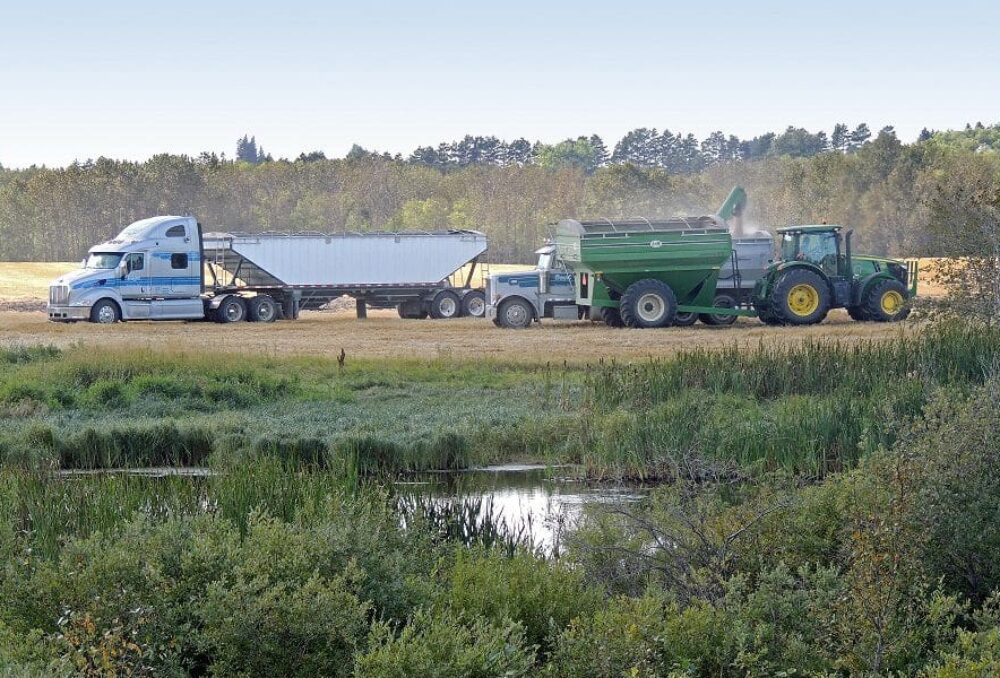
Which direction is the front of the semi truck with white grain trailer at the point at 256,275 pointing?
to the viewer's left

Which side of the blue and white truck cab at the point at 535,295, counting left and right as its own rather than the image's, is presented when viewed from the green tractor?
back

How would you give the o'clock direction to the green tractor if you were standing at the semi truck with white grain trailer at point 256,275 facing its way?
The green tractor is roughly at 7 o'clock from the semi truck with white grain trailer.

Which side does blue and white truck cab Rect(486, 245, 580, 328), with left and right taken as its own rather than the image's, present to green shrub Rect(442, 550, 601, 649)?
left

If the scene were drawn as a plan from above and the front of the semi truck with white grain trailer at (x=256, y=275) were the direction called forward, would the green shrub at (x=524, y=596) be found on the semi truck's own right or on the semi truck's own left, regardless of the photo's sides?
on the semi truck's own left

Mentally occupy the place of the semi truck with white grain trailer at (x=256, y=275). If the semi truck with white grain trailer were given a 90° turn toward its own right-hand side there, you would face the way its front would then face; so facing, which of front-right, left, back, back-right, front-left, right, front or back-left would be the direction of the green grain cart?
back-right

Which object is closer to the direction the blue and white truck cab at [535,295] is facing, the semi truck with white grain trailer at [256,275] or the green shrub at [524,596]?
the semi truck with white grain trailer

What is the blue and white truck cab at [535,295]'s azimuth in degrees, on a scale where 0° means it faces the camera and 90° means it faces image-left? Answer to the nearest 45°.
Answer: approximately 90°

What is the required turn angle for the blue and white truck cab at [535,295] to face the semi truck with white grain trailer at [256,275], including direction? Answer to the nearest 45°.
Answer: approximately 45° to its right

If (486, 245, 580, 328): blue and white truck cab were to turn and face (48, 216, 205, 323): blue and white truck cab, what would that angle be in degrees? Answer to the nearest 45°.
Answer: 0° — it already faces it

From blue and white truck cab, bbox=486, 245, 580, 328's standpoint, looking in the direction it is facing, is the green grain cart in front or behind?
behind

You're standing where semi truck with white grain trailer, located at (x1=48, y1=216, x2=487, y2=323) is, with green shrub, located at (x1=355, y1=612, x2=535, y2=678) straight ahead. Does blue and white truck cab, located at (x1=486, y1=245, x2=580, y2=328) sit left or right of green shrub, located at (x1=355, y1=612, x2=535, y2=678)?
left

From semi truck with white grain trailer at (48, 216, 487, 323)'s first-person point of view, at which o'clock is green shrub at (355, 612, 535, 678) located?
The green shrub is roughly at 9 o'clock from the semi truck with white grain trailer.

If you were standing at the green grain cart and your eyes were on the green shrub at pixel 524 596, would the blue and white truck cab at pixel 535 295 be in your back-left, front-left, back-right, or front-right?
back-right

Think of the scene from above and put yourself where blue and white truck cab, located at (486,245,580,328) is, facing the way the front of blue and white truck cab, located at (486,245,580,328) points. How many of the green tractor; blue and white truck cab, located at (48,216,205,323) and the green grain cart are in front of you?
1
